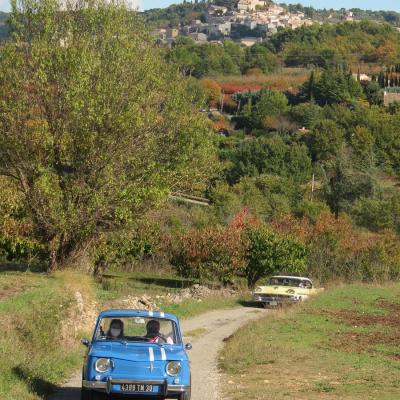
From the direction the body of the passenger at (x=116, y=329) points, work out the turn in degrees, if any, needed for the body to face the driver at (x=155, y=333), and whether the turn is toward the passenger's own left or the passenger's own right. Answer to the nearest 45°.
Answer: approximately 90° to the passenger's own left

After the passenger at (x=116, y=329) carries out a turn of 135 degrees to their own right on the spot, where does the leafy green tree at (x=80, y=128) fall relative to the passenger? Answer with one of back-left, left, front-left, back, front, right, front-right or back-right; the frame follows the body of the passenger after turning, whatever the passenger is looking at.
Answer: front-right

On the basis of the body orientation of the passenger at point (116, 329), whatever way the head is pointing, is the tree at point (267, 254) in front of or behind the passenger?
behind

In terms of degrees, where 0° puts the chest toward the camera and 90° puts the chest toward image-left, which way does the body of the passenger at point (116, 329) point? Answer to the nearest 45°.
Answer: approximately 0°

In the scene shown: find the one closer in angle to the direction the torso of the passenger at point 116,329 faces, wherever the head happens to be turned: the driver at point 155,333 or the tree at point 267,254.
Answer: the driver

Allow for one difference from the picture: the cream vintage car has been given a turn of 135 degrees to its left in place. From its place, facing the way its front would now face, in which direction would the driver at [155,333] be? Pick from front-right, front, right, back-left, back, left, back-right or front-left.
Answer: right

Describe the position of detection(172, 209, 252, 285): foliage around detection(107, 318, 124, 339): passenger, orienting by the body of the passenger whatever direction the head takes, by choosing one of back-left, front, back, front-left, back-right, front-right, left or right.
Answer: back
